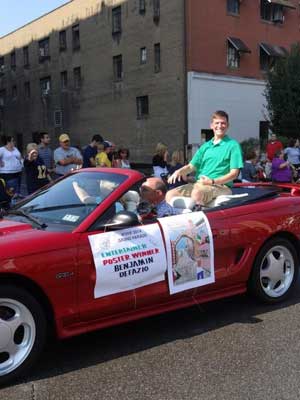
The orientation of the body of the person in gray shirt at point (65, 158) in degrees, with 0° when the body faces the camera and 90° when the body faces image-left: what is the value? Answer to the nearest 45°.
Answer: approximately 315°

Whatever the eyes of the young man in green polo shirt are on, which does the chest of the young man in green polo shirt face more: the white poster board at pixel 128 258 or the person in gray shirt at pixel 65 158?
the white poster board

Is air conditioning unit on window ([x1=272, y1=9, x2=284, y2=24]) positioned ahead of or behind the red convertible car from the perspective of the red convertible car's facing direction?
behind

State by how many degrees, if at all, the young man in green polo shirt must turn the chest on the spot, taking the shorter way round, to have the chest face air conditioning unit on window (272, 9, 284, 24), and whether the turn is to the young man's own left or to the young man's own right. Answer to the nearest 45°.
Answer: approximately 135° to the young man's own right

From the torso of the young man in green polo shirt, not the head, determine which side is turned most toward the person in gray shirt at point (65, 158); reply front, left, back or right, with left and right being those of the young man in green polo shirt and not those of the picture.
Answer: right

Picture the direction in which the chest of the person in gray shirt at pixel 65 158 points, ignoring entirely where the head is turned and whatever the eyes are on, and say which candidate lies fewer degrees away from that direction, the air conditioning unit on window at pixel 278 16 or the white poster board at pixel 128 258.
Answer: the white poster board

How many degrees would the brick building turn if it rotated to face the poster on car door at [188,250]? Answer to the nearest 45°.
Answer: approximately 45° to its right

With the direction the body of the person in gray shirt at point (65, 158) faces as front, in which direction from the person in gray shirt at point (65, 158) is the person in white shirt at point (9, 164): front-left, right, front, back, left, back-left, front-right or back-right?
back-right
